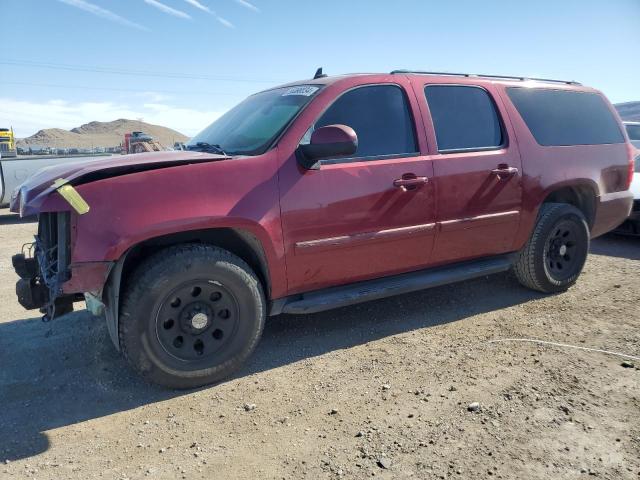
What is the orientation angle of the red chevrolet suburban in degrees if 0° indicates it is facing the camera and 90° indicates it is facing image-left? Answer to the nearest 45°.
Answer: approximately 45°
